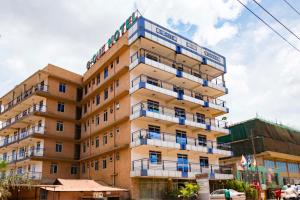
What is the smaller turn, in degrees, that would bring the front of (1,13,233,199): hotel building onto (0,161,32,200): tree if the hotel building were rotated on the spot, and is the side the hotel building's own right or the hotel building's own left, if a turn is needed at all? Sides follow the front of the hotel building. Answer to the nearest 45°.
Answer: approximately 90° to the hotel building's own right

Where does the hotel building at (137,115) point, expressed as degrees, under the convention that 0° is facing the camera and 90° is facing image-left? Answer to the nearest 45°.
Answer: approximately 315°

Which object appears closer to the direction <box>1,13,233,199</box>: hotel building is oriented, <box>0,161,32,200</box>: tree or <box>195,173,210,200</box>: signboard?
the signboard
